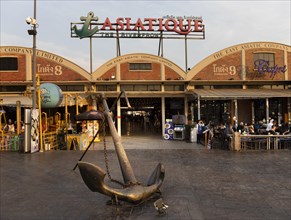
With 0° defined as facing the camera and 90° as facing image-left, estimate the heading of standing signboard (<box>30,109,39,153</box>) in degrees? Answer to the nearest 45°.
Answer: approximately 0°

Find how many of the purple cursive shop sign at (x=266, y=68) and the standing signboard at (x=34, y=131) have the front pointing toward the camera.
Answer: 2

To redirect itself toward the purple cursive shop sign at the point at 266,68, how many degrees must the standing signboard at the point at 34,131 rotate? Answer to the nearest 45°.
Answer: approximately 90° to its left
